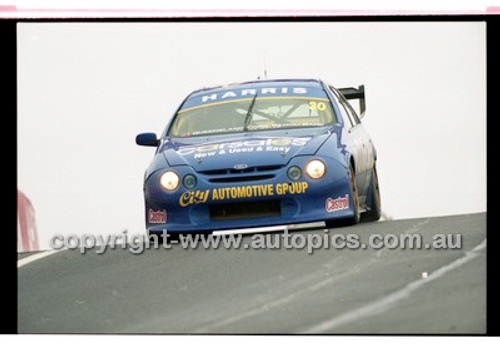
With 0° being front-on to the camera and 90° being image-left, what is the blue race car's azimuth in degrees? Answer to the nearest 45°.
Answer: approximately 0°
